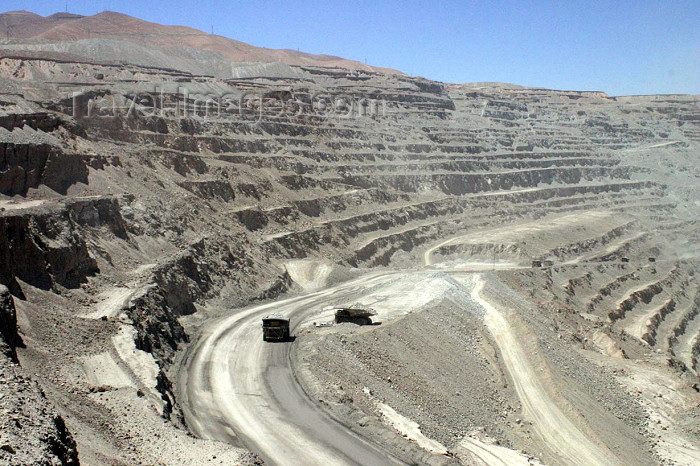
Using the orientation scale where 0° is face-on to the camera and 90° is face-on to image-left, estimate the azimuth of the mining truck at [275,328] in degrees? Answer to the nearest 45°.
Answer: approximately 0°

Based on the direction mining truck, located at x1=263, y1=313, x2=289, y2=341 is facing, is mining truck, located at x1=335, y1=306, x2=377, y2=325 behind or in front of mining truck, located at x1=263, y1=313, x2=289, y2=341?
behind
